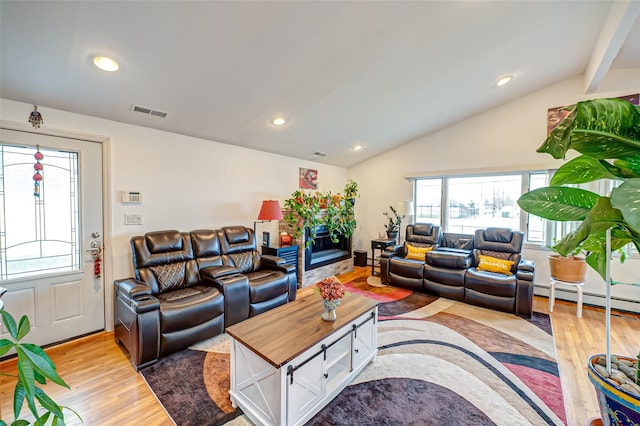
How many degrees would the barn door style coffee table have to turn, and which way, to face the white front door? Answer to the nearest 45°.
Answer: approximately 135° to its right

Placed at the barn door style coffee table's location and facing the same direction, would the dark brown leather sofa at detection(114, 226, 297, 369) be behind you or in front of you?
behind

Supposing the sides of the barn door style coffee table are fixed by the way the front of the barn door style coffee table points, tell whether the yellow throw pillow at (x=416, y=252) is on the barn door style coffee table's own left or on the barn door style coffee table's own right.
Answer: on the barn door style coffee table's own left

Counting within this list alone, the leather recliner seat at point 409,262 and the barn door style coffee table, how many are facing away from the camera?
0

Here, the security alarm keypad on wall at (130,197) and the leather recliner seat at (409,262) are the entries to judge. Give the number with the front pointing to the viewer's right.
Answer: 0

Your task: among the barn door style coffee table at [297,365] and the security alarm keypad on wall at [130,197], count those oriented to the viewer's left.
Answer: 0

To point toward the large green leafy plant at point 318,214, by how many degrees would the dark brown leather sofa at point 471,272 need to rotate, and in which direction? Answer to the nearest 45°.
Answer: approximately 45° to its right
